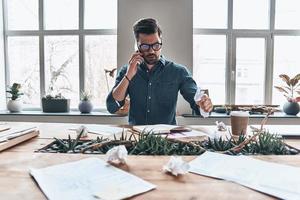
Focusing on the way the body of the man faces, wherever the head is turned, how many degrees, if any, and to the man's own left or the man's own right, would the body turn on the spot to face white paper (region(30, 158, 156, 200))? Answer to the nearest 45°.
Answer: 0° — they already face it

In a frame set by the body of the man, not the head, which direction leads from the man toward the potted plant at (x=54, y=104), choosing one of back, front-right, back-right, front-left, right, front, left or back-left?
back-right

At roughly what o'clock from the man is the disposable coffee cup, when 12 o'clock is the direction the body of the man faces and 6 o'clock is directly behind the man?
The disposable coffee cup is roughly at 11 o'clock from the man.

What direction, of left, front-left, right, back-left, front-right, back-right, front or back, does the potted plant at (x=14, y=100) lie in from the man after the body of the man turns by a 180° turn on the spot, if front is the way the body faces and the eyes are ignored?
front-left

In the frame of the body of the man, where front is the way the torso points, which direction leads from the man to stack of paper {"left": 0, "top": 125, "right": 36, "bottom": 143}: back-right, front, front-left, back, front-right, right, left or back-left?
front-right

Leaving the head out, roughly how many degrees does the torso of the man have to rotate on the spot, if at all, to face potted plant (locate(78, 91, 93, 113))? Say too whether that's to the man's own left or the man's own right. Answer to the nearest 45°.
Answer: approximately 135° to the man's own right

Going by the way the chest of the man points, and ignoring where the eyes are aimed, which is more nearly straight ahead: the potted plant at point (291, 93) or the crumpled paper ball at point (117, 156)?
the crumpled paper ball

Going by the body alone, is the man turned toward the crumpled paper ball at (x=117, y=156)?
yes

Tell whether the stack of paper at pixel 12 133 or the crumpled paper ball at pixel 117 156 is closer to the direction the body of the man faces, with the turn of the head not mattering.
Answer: the crumpled paper ball

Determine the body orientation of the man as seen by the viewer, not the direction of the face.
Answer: toward the camera

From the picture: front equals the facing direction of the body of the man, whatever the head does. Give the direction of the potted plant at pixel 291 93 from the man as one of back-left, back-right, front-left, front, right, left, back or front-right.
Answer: back-left

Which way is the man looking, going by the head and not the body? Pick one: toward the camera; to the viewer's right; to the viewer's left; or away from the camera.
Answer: toward the camera

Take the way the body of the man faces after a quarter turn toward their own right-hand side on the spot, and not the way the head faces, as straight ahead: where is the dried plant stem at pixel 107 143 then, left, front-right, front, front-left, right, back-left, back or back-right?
left

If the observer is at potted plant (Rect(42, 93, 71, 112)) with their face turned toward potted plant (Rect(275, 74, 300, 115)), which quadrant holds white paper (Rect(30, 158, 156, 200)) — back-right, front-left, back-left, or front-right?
front-right

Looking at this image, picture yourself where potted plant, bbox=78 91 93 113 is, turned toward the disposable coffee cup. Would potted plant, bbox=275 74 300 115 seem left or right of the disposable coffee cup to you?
left

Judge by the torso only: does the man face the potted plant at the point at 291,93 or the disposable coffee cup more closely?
the disposable coffee cup

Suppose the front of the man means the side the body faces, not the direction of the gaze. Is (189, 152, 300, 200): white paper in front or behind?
in front
